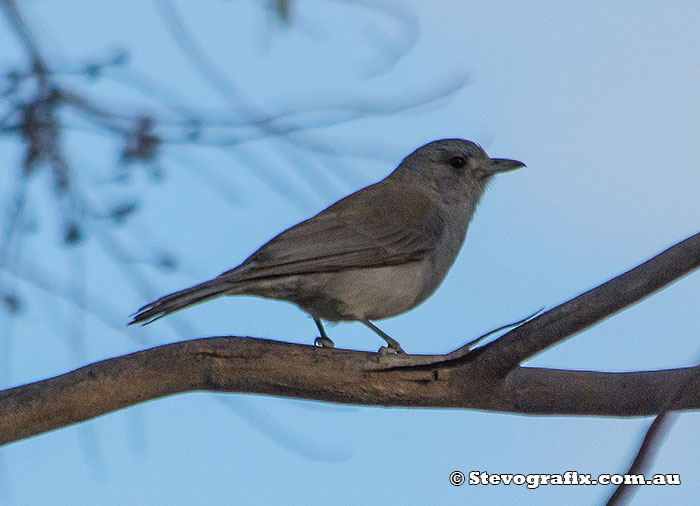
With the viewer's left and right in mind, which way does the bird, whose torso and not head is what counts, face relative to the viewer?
facing to the right of the viewer
